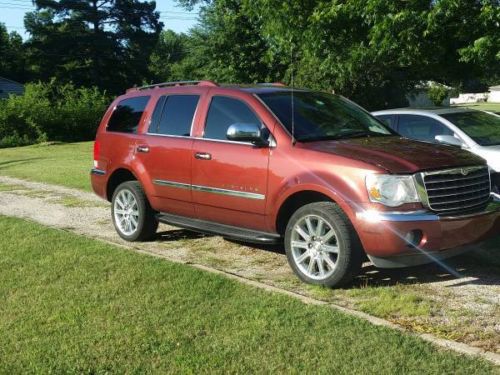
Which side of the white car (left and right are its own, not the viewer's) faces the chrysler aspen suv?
right

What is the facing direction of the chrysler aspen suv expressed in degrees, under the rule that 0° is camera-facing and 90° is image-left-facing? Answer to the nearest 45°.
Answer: approximately 315°

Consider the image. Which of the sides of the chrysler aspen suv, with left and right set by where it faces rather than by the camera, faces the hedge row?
back

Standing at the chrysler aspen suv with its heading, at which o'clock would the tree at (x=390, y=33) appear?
The tree is roughly at 8 o'clock from the chrysler aspen suv.

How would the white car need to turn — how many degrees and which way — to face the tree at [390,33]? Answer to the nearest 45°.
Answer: approximately 135° to its left

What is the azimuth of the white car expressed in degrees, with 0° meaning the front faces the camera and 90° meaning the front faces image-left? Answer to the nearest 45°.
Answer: approximately 315°

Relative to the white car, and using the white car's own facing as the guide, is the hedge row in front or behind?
behind

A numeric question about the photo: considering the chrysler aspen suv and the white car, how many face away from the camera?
0

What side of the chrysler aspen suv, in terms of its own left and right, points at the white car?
left

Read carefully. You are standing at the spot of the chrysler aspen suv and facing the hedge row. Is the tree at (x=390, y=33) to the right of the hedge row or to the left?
right

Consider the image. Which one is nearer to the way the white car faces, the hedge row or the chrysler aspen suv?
the chrysler aspen suv
